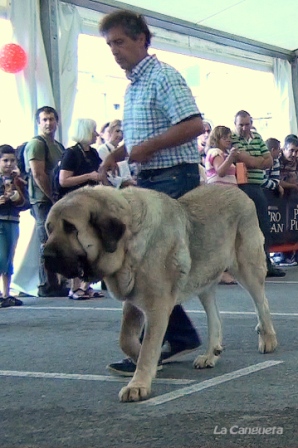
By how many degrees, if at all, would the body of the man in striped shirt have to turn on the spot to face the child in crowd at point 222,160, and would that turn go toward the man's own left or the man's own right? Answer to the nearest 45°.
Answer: approximately 45° to the man's own right

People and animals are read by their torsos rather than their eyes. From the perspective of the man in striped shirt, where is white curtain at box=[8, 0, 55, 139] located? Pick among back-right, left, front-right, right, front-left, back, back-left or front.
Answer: right

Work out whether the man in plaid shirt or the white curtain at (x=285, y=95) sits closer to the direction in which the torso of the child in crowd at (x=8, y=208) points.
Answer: the man in plaid shirt

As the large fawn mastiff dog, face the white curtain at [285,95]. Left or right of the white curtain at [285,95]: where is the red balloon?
left

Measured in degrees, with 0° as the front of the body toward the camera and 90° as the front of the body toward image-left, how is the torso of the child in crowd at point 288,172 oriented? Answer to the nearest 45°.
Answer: approximately 45°

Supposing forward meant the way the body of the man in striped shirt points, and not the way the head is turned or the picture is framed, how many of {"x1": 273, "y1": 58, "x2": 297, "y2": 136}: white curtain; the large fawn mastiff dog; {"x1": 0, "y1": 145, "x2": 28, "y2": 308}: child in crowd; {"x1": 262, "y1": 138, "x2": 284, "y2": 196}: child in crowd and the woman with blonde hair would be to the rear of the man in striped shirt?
2

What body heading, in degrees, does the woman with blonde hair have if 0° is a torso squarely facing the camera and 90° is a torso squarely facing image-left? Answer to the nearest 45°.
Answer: approximately 270°

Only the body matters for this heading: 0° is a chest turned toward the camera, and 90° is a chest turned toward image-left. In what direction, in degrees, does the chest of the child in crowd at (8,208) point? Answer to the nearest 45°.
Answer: approximately 0°

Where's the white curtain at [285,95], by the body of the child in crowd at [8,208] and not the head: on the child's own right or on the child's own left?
on the child's own left
